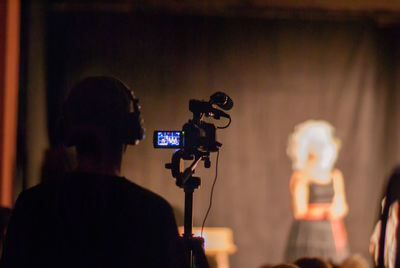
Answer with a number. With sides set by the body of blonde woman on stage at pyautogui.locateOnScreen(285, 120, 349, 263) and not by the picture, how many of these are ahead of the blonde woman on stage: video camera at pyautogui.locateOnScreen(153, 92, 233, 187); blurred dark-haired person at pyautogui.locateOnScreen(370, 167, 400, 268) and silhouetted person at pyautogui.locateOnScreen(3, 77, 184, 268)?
3

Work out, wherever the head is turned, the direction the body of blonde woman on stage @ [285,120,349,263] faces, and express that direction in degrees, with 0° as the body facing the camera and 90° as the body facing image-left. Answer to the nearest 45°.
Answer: approximately 0°

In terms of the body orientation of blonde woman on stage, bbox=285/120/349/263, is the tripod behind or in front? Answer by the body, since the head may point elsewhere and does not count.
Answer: in front

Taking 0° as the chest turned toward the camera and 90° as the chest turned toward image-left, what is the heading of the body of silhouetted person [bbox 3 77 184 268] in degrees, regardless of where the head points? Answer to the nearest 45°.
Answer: approximately 180°

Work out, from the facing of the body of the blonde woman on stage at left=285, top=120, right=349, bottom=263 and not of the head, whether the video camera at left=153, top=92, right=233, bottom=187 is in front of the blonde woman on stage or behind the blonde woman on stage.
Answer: in front

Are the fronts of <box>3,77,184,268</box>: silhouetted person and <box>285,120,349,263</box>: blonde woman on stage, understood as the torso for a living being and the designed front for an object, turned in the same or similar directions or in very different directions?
very different directions

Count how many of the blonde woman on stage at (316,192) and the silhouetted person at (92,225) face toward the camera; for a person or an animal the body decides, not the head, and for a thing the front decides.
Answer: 1

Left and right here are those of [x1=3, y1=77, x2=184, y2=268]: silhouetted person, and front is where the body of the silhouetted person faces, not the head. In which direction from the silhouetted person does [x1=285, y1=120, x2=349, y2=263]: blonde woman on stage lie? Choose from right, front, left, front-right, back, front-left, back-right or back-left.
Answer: front-right

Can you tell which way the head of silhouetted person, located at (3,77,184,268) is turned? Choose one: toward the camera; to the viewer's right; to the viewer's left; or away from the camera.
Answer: away from the camera

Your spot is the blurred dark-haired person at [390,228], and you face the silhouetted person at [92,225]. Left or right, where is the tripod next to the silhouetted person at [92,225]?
right

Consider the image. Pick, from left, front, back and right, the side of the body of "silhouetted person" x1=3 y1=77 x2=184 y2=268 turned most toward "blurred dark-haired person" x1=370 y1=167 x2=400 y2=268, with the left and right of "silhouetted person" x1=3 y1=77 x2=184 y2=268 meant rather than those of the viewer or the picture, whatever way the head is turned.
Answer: right
